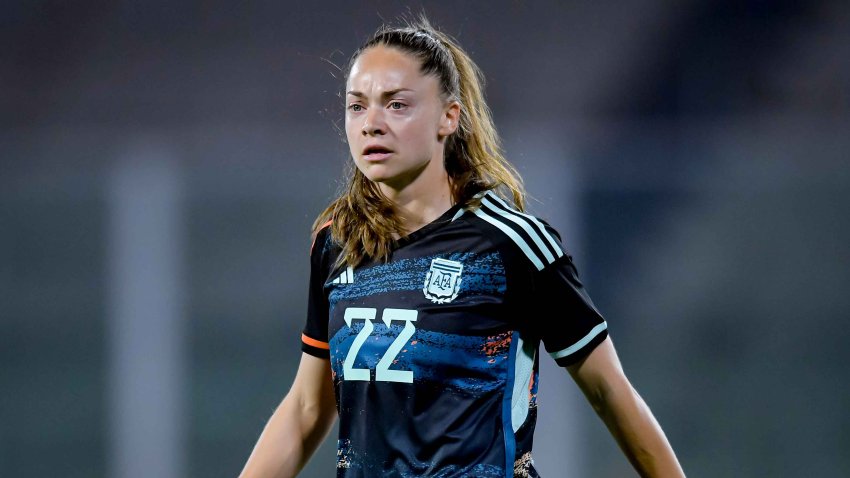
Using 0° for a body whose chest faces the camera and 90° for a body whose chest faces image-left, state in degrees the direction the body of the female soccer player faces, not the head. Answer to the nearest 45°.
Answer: approximately 45°
